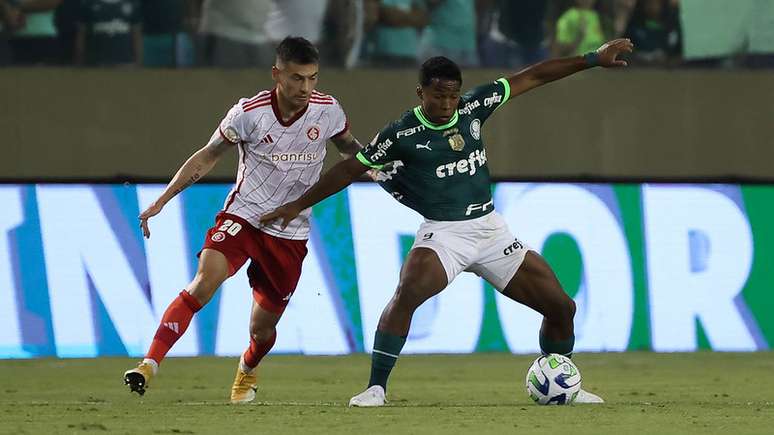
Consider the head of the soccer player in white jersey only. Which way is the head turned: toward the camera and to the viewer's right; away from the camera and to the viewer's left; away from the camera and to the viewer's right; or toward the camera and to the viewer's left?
toward the camera and to the viewer's right

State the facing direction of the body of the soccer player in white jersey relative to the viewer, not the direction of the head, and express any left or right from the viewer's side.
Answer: facing the viewer and to the right of the viewer

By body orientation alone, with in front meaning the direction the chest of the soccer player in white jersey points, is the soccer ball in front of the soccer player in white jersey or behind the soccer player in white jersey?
in front

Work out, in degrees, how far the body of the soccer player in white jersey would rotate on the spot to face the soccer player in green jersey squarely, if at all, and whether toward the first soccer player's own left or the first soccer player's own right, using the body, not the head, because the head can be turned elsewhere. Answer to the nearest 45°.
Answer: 0° — they already face them
